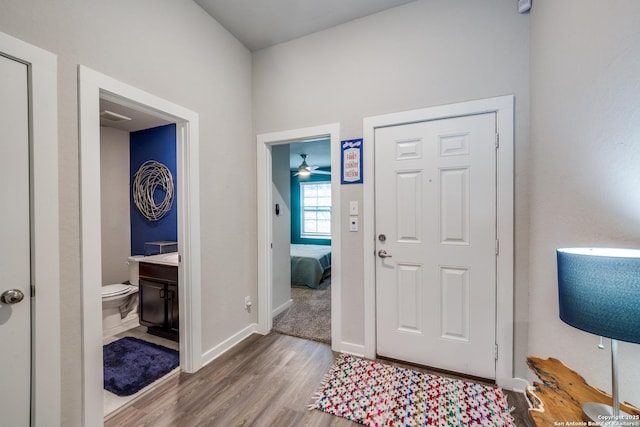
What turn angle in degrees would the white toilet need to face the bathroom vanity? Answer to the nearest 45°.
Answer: approximately 90° to its left

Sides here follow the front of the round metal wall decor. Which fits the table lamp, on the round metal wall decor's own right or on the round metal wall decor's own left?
on the round metal wall decor's own left

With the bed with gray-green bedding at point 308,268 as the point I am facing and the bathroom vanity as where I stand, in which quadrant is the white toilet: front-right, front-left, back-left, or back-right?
back-left

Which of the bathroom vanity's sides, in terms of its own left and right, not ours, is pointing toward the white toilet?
right

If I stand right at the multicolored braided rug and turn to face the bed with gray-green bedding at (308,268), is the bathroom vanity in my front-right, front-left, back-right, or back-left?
front-left

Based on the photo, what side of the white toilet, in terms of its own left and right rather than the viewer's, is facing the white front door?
left

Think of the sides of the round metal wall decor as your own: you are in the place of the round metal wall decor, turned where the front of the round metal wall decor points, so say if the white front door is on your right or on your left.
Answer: on your left

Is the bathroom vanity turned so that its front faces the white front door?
no

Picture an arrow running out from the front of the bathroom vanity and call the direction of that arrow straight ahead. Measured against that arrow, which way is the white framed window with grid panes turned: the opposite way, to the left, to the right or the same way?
the same way

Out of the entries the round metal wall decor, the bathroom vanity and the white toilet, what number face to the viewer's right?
0

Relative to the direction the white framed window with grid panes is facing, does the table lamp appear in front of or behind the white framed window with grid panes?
in front

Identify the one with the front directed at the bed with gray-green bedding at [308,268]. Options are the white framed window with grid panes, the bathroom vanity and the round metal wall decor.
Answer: the white framed window with grid panes

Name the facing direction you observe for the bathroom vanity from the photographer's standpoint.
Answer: facing the viewer and to the left of the viewer

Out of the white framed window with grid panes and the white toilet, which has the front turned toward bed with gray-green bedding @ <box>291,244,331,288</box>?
the white framed window with grid panes

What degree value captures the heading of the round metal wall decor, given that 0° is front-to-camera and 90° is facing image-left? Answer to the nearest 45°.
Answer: approximately 45°

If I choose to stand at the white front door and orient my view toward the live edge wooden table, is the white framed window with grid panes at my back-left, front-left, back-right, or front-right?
back-right

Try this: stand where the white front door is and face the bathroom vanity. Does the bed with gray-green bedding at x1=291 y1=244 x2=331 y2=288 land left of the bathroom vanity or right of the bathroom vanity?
right

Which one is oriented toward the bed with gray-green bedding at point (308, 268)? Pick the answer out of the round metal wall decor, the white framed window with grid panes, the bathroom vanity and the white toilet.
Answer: the white framed window with grid panes

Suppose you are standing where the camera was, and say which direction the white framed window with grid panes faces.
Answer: facing the viewer

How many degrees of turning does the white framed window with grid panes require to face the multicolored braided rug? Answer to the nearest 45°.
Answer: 0° — it already faces it
